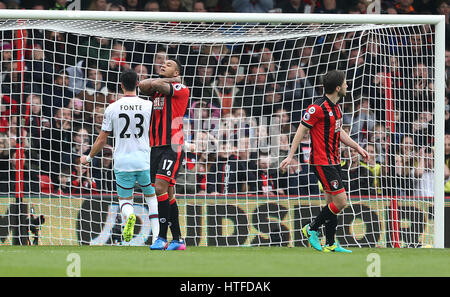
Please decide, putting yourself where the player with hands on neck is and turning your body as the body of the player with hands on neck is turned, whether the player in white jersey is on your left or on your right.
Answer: on your right

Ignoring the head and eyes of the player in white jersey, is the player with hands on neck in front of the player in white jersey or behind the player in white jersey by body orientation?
behind

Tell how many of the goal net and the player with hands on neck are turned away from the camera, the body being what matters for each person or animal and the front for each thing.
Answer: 0

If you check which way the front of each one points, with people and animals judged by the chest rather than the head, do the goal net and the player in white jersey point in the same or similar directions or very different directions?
very different directions

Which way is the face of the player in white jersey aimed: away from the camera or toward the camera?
away from the camera

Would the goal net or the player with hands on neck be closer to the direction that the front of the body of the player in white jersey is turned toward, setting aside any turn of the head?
the goal net

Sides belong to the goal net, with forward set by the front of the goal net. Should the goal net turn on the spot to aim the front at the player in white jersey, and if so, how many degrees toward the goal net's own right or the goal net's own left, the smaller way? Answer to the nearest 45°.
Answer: approximately 45° to the goal net's own right

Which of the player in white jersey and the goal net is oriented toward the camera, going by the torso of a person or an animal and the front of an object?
the goal net

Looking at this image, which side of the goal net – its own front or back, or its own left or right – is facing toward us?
front

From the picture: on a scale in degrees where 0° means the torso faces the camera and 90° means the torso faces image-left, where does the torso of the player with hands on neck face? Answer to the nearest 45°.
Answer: approximately 45°

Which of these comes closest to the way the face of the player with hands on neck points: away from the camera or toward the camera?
toward the camera

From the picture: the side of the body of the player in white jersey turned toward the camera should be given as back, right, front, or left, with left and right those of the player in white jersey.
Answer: back

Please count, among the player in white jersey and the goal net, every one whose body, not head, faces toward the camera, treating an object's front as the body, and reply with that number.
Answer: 1
